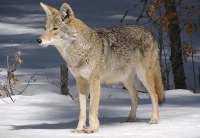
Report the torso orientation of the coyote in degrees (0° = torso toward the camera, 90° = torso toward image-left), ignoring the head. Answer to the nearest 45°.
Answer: approximately 45°

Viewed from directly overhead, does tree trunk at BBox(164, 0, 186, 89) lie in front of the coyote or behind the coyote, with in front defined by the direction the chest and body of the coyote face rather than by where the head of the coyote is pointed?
behind
